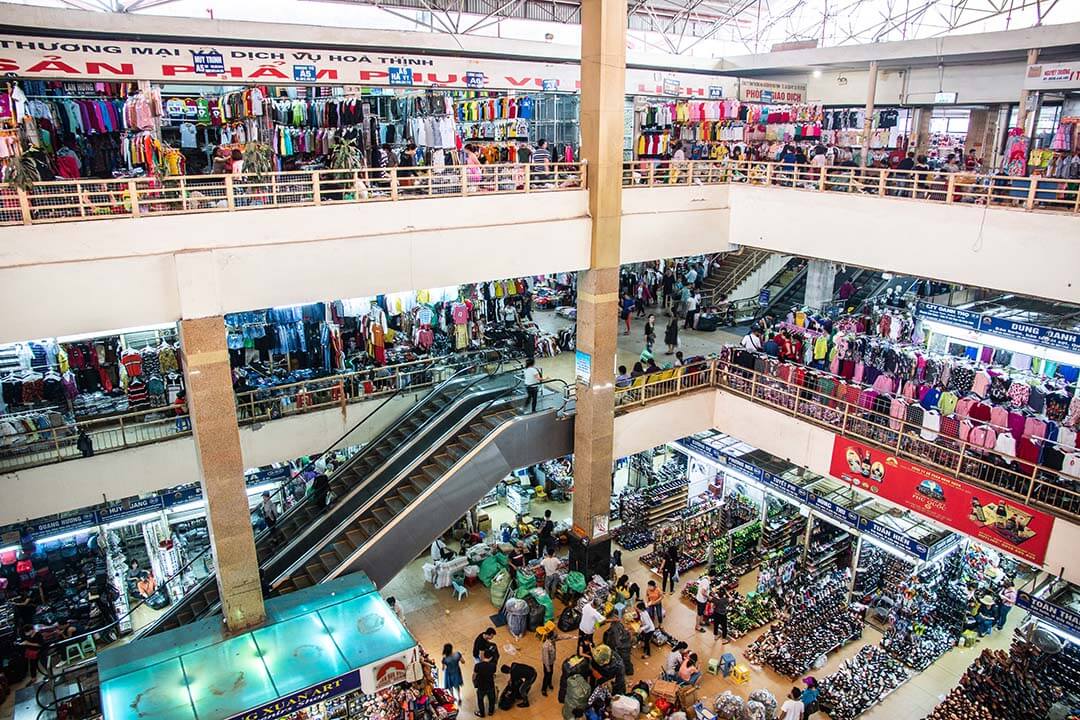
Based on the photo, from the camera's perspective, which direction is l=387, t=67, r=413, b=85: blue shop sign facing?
toward the camera

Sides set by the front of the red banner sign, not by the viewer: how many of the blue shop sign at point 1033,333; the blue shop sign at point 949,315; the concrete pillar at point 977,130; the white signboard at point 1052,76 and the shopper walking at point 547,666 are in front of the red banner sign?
1

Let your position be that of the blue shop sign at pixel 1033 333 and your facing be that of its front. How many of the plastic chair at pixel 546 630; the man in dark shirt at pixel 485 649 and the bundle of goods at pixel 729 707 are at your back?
0

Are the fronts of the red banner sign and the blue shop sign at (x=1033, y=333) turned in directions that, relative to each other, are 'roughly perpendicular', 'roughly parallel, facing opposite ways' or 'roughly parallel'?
roughly parallel

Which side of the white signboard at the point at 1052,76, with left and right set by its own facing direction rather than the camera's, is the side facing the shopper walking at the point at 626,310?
right

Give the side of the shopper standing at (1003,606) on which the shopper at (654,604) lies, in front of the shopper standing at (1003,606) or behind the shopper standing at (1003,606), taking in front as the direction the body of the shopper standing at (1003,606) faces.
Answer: in front

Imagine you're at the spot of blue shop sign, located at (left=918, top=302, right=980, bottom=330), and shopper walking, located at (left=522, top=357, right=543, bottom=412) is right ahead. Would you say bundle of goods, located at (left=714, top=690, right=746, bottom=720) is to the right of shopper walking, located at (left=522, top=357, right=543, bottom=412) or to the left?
left

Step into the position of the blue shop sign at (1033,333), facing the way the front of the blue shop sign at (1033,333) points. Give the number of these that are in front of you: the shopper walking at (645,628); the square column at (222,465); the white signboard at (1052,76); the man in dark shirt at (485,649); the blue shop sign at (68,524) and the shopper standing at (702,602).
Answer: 5

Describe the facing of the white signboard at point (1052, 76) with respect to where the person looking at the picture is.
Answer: facing the viewer

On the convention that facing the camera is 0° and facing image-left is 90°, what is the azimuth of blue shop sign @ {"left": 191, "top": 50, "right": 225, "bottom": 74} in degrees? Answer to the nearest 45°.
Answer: approximately 0°

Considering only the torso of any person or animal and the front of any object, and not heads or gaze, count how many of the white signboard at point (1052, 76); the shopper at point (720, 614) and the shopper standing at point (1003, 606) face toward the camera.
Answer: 1

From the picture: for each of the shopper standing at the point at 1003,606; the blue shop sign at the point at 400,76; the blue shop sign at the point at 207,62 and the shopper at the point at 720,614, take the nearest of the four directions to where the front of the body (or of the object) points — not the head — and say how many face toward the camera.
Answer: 2

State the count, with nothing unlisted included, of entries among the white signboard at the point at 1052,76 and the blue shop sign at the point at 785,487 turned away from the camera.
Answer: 0

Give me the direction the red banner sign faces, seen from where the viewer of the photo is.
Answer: facing the viewer and to the left of the viewer

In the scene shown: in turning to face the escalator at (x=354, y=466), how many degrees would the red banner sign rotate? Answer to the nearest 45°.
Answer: approximately 45° to its right

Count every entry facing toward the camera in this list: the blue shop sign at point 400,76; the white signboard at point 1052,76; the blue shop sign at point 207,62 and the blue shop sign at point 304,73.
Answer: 4

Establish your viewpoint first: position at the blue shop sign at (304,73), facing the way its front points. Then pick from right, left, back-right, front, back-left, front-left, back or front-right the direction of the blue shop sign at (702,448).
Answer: left
